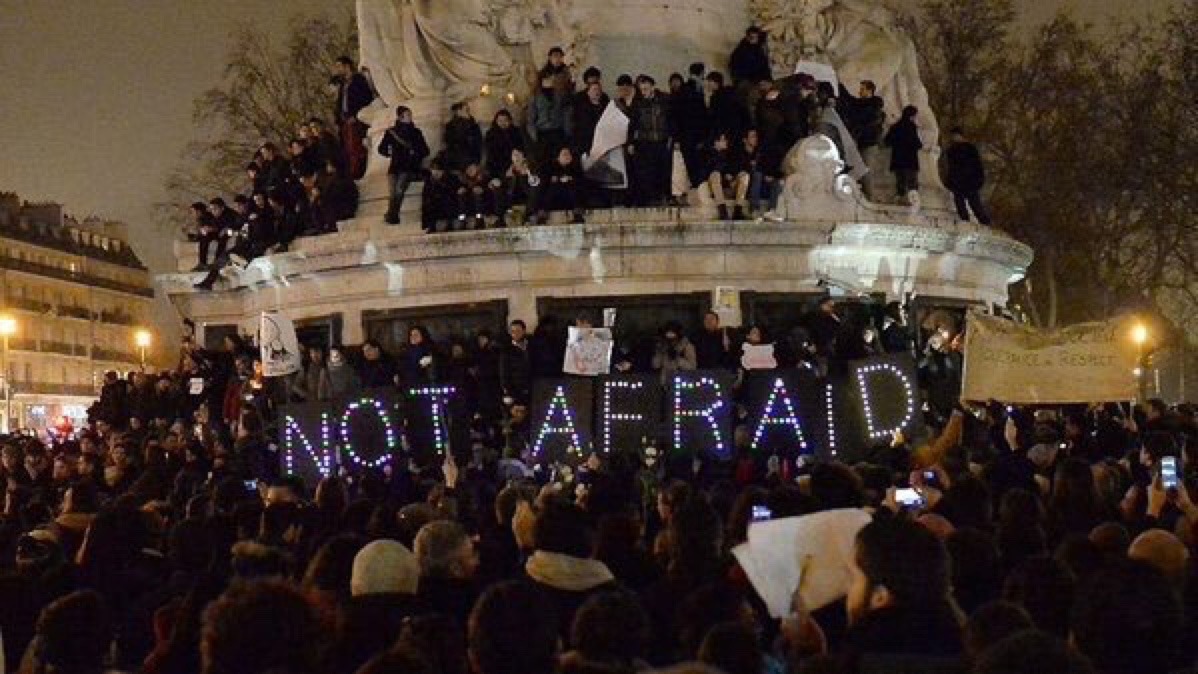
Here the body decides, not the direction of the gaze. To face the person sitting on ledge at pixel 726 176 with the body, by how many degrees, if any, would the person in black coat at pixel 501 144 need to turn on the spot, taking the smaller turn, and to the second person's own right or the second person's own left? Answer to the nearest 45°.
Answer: approximately 90° to the second person's own left

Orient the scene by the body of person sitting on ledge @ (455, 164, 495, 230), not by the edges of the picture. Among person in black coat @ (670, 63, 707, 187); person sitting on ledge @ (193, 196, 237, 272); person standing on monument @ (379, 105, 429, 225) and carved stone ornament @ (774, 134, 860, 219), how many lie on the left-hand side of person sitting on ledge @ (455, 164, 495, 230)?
2

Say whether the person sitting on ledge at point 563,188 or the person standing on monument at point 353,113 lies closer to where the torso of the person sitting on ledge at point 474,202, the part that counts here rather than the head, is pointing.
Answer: the person sitting on ledge

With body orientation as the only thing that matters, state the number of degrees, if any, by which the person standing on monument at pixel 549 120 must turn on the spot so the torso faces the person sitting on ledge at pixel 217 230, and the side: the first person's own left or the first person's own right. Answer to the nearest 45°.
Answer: approximately 135° to the first person's own right

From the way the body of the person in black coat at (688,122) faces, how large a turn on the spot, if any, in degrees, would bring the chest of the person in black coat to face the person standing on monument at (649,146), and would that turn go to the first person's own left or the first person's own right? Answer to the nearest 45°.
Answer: approximately 45° to the first person's own right

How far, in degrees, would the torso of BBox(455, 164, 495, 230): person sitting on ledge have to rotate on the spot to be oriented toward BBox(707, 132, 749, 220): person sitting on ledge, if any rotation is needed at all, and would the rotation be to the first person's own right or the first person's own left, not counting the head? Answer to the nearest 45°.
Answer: approximately 90° to the first person's own left

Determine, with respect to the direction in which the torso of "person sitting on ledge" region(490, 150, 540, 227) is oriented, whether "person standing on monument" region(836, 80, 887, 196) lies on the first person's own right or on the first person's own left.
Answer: on the first person's own left

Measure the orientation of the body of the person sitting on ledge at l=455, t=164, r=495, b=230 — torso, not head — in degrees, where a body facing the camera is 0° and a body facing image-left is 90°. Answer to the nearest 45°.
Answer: approximately 0°

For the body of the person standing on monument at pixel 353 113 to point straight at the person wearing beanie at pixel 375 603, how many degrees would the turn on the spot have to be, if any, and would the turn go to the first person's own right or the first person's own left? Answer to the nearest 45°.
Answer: approximately 45° to the first person's own left
